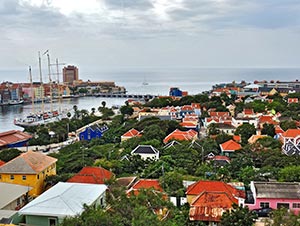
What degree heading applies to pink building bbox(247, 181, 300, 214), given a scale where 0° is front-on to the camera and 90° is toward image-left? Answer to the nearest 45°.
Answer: approximately 0°

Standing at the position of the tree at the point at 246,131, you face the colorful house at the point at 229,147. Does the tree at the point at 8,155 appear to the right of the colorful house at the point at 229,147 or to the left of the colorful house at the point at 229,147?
right

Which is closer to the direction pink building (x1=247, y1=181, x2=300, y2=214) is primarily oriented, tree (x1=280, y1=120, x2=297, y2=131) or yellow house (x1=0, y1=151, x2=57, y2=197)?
the yellow house

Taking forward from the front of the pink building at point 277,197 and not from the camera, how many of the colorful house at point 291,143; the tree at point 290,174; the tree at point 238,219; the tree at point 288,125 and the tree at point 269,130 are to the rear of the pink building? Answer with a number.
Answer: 4

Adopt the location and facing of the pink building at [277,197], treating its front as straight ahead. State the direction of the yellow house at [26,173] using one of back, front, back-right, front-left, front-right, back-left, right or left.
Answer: right

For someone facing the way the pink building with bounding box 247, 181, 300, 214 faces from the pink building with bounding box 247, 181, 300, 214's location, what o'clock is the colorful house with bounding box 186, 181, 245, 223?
The colorful house is roughly at 2 o'clock from the pink building.

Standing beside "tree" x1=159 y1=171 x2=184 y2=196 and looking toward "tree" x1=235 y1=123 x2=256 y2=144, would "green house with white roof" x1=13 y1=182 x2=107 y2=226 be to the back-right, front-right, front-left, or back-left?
back-left

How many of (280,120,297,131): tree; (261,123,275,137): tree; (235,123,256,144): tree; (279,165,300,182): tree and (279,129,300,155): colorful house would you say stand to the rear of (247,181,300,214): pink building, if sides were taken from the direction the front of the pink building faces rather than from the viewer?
5

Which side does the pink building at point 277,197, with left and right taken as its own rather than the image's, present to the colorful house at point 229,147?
back

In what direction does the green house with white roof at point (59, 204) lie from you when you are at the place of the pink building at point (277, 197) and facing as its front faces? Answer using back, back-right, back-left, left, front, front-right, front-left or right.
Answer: front-right

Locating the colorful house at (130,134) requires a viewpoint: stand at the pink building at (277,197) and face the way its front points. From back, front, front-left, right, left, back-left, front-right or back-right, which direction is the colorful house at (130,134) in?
back-right

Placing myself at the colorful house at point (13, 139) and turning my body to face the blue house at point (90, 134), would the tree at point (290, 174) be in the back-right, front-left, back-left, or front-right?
front-right

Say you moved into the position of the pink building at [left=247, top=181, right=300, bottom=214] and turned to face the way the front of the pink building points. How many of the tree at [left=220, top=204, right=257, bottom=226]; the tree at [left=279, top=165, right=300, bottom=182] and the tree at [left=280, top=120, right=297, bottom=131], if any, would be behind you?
2

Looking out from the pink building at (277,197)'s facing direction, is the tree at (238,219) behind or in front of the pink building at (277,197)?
in front

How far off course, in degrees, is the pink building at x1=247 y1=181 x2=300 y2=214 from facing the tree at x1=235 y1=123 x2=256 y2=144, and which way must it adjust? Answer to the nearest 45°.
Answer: approximately 180°

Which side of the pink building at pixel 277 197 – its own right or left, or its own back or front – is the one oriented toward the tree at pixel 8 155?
right

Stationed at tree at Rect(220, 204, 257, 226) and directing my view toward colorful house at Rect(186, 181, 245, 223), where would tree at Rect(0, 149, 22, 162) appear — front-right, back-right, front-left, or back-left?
front-left

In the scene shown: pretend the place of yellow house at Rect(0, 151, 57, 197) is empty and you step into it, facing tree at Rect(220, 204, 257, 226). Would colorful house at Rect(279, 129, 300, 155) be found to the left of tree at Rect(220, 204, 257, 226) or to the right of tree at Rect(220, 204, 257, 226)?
left

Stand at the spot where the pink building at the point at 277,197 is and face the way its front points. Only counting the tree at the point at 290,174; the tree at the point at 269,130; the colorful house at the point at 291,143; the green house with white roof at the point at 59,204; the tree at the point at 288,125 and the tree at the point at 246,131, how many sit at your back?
5
